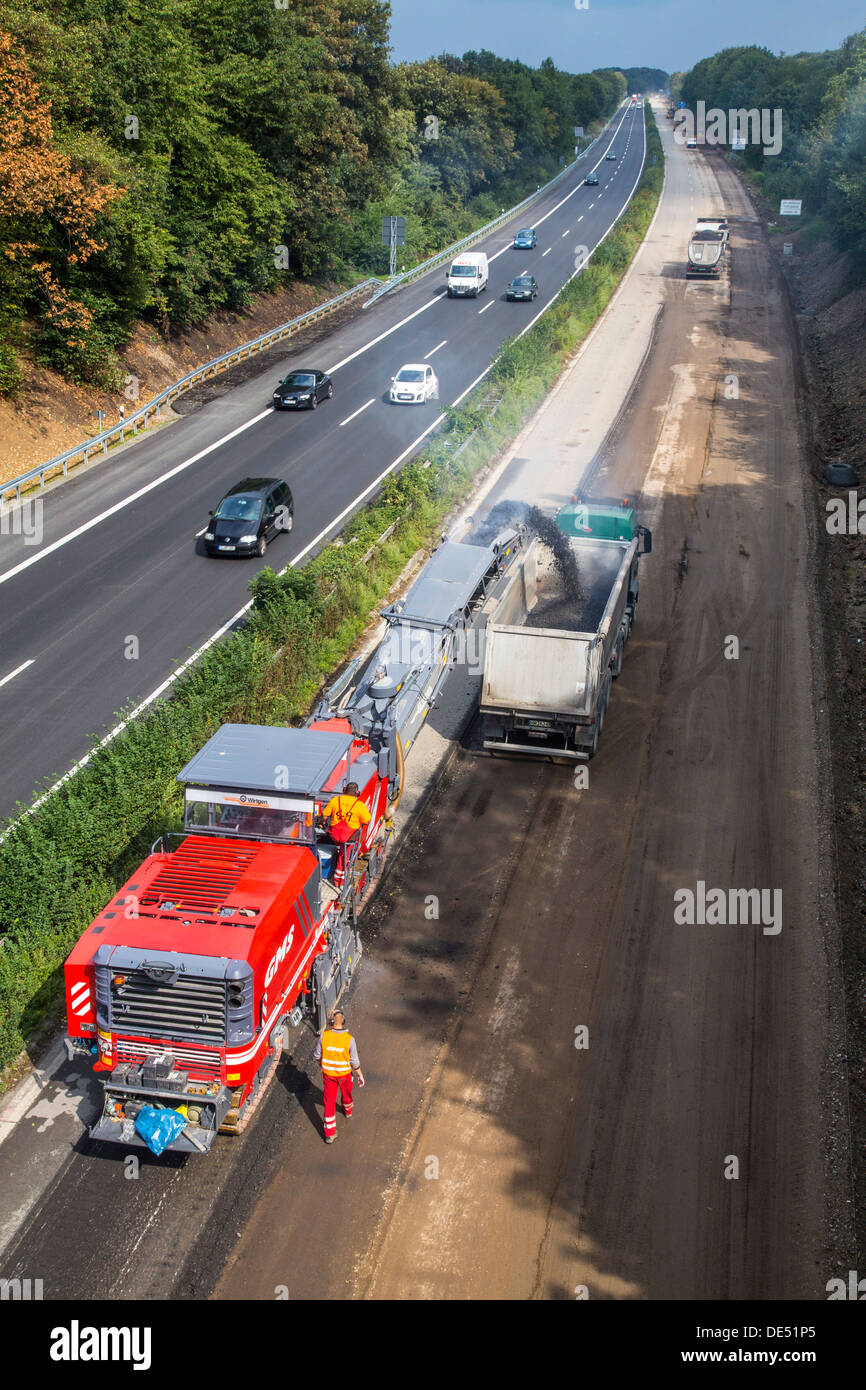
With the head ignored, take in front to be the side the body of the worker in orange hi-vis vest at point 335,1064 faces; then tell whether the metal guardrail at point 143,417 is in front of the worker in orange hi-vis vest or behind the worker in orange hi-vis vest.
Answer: in front

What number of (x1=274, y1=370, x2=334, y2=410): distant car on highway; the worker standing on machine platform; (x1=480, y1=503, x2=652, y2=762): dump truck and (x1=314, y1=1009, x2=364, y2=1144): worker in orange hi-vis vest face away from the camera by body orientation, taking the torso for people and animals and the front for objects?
3

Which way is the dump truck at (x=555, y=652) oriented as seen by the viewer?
away from the camera

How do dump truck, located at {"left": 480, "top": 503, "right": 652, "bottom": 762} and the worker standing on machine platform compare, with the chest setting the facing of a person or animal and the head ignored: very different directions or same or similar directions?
same or similar directions

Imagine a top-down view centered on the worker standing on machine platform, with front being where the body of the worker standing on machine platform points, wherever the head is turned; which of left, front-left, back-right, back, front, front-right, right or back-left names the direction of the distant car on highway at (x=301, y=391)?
front

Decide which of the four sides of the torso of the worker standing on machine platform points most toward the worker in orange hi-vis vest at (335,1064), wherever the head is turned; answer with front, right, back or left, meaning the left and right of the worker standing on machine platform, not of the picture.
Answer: back

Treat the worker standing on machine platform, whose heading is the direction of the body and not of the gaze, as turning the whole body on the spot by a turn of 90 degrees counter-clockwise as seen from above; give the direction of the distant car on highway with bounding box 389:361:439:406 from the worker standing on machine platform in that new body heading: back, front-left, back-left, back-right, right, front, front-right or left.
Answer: right

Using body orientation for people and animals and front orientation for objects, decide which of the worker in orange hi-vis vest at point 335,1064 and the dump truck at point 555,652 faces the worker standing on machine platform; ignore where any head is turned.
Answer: the worker in orange hi-vis vest

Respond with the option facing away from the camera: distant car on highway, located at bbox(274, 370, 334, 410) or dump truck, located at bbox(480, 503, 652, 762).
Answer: the dump truck

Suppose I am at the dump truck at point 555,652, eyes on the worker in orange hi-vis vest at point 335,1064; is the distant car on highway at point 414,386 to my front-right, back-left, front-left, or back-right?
back-right

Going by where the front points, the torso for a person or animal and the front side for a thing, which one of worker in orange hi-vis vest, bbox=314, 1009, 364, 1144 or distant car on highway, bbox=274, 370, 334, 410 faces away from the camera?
the worker in orange hi-vis vest

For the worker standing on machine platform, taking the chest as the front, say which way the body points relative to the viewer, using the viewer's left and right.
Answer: facing away from the viewer

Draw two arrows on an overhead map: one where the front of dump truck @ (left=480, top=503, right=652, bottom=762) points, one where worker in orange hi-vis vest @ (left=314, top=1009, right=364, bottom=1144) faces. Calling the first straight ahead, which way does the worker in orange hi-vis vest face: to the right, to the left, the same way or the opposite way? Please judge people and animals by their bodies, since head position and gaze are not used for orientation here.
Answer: the same way

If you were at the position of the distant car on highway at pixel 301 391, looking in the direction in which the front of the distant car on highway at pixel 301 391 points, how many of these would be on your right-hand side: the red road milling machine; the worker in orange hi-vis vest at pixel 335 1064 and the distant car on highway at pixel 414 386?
0

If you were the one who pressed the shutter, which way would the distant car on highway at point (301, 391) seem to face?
facing the viewer and to the left of the viewer

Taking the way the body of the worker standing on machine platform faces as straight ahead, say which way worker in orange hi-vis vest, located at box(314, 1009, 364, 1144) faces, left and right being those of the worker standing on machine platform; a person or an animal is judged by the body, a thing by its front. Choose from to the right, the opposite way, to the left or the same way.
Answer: the same way

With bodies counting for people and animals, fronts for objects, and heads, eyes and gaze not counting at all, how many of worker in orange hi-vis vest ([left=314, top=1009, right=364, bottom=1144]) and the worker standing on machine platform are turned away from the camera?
2

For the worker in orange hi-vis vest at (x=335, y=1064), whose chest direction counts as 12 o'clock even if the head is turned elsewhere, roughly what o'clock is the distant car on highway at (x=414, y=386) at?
The distant car on highway is roughly at 12 o'clock from the worker in orange hi-vis vest.

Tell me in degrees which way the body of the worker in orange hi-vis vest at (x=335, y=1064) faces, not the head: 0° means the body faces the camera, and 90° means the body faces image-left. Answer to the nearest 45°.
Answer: approximately 180°

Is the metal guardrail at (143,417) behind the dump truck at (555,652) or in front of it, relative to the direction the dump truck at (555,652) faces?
in front
